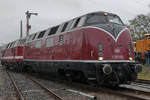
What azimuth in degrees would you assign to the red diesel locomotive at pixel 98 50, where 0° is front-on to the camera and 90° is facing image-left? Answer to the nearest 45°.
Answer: approximately 315°
